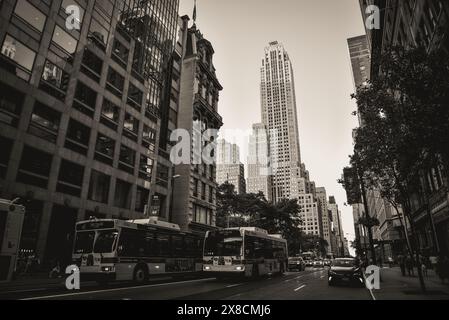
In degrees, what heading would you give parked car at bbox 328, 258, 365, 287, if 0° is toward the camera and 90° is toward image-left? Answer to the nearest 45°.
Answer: approximately 0°

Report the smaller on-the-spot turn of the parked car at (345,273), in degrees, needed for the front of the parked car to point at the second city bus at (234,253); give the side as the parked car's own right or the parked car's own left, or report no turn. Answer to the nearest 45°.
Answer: approximately 90° to the parked car's own right

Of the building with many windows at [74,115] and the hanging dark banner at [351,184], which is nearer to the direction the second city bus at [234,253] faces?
the building with many windows

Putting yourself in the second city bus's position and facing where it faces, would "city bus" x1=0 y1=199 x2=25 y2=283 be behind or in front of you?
in front

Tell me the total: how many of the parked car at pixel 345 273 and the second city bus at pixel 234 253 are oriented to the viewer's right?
0

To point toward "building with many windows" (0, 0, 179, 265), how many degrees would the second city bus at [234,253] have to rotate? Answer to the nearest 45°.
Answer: approximately 45° to its right

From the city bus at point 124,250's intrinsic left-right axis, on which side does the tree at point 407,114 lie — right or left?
on its left

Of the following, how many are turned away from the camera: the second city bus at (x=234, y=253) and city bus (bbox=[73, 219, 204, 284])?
0

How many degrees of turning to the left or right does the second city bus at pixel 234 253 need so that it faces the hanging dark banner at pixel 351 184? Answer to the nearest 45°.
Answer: approximately 135° to its left

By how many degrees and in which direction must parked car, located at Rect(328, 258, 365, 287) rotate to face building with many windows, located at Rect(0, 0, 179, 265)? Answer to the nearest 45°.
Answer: approximately 90° to its right

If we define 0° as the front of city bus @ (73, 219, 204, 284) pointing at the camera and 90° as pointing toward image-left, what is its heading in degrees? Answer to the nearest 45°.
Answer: approximately 45°

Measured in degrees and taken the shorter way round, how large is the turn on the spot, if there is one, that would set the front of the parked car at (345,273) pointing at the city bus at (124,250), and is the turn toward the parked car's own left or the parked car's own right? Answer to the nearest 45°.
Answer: approximately 45° to the parked car's own right

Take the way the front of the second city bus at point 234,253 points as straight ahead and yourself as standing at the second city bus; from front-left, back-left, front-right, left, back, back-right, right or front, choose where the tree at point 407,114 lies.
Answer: left
